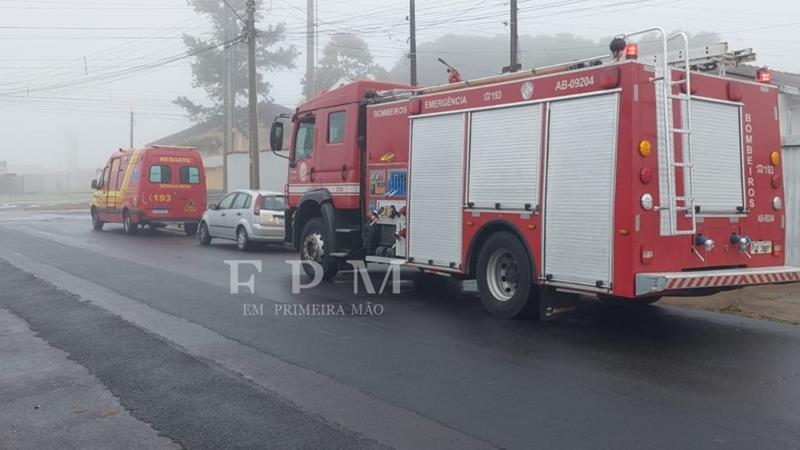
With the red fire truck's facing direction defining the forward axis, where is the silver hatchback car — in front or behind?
in front

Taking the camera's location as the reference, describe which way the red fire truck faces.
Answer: facing away from the viewer and to the left of the viewer

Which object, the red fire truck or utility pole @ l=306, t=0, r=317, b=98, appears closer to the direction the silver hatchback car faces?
the utility pole

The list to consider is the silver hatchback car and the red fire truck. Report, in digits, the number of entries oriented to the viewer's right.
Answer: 0

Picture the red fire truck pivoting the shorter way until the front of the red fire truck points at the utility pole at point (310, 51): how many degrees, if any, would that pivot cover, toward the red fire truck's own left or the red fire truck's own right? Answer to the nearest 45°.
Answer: approximately 45° to the red fire truck's own right

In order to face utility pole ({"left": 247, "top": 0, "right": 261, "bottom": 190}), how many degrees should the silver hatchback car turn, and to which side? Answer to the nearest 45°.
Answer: approximately 45° to its right

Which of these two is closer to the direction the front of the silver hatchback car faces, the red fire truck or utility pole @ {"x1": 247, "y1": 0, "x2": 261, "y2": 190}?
the utility pole

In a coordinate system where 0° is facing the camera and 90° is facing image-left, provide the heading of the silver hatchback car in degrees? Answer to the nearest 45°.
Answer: approximately 135°
